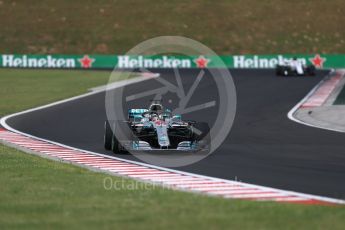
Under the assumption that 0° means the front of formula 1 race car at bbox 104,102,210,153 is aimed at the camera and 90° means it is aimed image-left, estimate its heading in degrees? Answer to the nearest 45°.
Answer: approximately 0°
